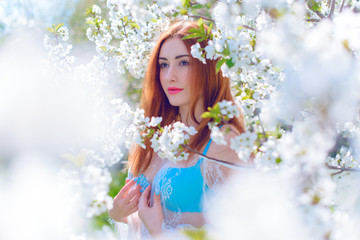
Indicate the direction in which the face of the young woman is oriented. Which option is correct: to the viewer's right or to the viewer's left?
to the viewer's left

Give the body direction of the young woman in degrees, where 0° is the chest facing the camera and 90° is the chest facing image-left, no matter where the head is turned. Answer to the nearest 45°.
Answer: approximately 45°

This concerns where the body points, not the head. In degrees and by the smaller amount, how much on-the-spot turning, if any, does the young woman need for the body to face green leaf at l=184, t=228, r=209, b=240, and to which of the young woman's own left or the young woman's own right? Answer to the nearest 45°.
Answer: approximately 45° to the young woman's own left
